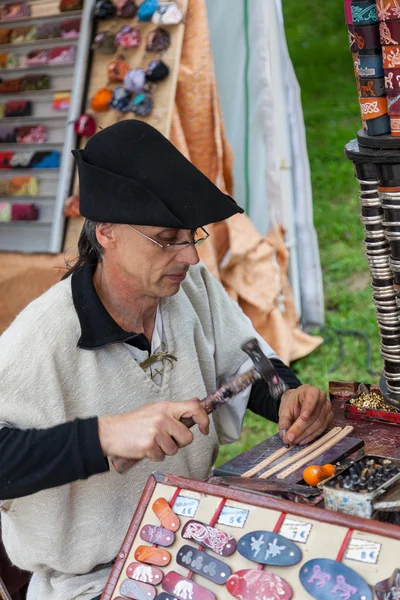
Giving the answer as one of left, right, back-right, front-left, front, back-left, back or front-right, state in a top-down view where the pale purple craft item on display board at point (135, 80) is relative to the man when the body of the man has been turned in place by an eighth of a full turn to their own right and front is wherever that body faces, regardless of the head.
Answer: back

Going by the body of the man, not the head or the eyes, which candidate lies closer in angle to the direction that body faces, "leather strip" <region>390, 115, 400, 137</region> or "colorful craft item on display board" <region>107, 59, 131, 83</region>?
the leather strip

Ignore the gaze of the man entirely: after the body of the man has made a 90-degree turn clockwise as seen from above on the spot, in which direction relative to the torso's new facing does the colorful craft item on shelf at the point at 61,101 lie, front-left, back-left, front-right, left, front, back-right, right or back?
back-right

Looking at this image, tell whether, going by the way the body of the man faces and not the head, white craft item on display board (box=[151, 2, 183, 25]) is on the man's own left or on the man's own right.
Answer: on the man's own left

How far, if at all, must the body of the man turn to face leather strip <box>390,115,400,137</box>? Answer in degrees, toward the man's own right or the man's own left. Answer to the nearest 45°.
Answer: approximately 45° to the man's own left

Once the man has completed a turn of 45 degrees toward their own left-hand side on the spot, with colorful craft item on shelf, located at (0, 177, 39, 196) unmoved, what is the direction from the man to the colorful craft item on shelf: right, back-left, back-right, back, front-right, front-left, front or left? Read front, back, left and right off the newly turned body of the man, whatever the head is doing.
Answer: left

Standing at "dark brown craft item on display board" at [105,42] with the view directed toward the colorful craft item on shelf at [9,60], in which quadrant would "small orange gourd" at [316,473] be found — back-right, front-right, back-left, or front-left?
back-left

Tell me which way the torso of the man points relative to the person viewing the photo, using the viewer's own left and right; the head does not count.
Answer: facing the viewer and to the right of the viewer

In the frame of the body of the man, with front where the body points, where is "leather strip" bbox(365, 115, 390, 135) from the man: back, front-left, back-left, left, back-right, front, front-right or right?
front-left

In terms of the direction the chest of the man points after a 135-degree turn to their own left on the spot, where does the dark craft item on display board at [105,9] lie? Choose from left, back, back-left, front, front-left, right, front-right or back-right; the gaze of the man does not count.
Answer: front

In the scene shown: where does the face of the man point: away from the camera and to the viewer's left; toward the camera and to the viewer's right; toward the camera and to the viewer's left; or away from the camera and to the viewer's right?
toward the camera and to the viewer's right

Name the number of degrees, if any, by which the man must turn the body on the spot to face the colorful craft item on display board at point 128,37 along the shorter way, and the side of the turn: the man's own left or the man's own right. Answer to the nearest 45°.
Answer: approximately 135° to the man's own left

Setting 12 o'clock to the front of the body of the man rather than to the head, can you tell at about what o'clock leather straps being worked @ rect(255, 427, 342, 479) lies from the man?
The leather straps being worked is roughly at 11 o'clock from the man.
